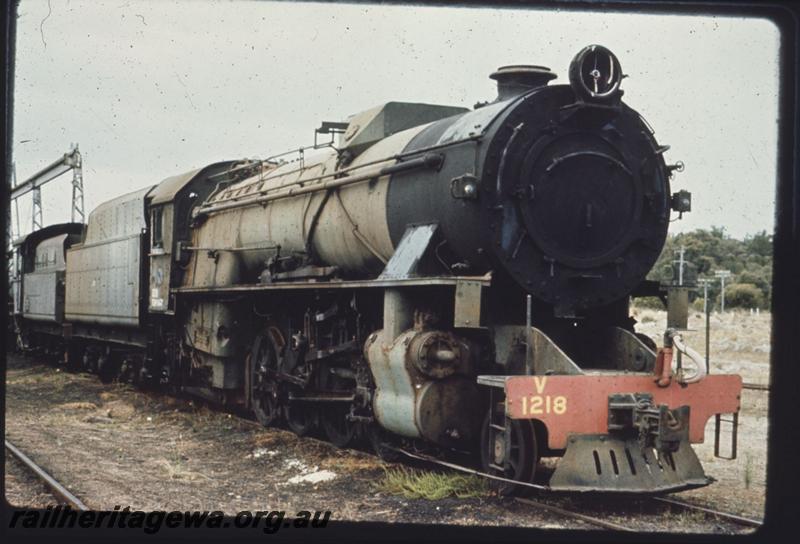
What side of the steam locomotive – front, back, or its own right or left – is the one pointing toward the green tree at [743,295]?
left

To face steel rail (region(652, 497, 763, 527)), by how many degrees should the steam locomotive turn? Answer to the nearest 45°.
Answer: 0° — it already faces it

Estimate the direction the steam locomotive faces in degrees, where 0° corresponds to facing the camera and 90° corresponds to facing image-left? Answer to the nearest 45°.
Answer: approximately 315°

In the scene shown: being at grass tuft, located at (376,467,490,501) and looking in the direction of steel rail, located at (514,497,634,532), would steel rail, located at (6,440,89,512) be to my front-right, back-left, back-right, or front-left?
back-right
